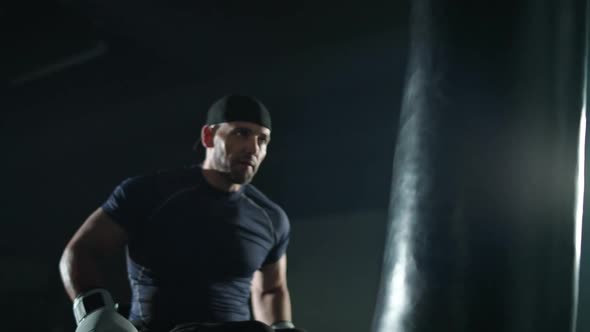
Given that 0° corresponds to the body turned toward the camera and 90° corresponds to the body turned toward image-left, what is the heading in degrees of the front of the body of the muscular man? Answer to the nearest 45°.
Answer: approximately 315°
